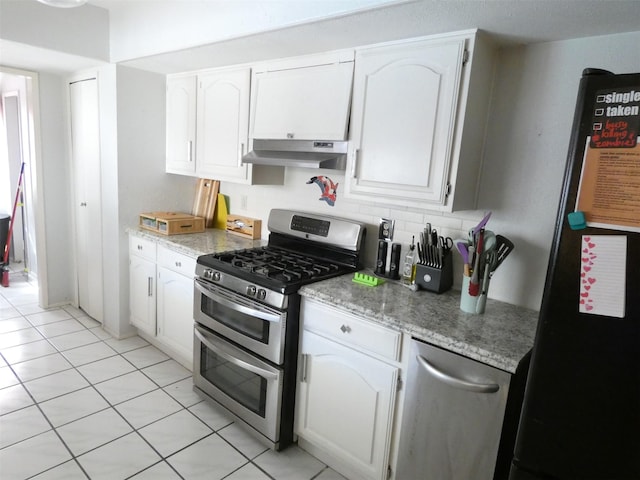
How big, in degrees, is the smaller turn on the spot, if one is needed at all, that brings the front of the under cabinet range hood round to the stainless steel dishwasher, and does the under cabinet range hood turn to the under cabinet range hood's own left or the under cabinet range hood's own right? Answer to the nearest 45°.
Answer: approximately 90° to the under cabinet range hood's own left

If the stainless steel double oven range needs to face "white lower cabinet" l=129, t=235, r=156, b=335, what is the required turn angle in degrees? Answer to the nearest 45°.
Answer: approximately 90° to its right

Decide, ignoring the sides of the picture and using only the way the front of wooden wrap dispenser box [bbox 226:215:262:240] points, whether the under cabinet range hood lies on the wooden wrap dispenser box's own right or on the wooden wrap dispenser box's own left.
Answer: on the wooden wrap dispenser box's own left

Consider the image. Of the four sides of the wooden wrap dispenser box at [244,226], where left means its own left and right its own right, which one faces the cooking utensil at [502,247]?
left

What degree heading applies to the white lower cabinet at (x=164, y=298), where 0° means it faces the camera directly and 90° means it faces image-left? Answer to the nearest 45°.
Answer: approximately 45°

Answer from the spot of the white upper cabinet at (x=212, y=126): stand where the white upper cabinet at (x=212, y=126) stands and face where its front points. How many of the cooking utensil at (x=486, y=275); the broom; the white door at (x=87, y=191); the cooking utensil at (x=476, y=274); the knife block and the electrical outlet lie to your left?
4

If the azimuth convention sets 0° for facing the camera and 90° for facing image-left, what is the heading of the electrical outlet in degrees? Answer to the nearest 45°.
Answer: approximately 45°

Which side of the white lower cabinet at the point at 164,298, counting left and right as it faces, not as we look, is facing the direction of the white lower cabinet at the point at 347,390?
left

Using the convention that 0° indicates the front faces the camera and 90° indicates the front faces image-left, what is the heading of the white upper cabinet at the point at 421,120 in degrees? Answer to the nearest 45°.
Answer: approximately 45°

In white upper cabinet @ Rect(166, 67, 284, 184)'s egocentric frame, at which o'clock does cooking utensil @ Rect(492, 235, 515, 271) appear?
The cooking utensil is roughly at 9 o'clock from the white upper cabinet.
